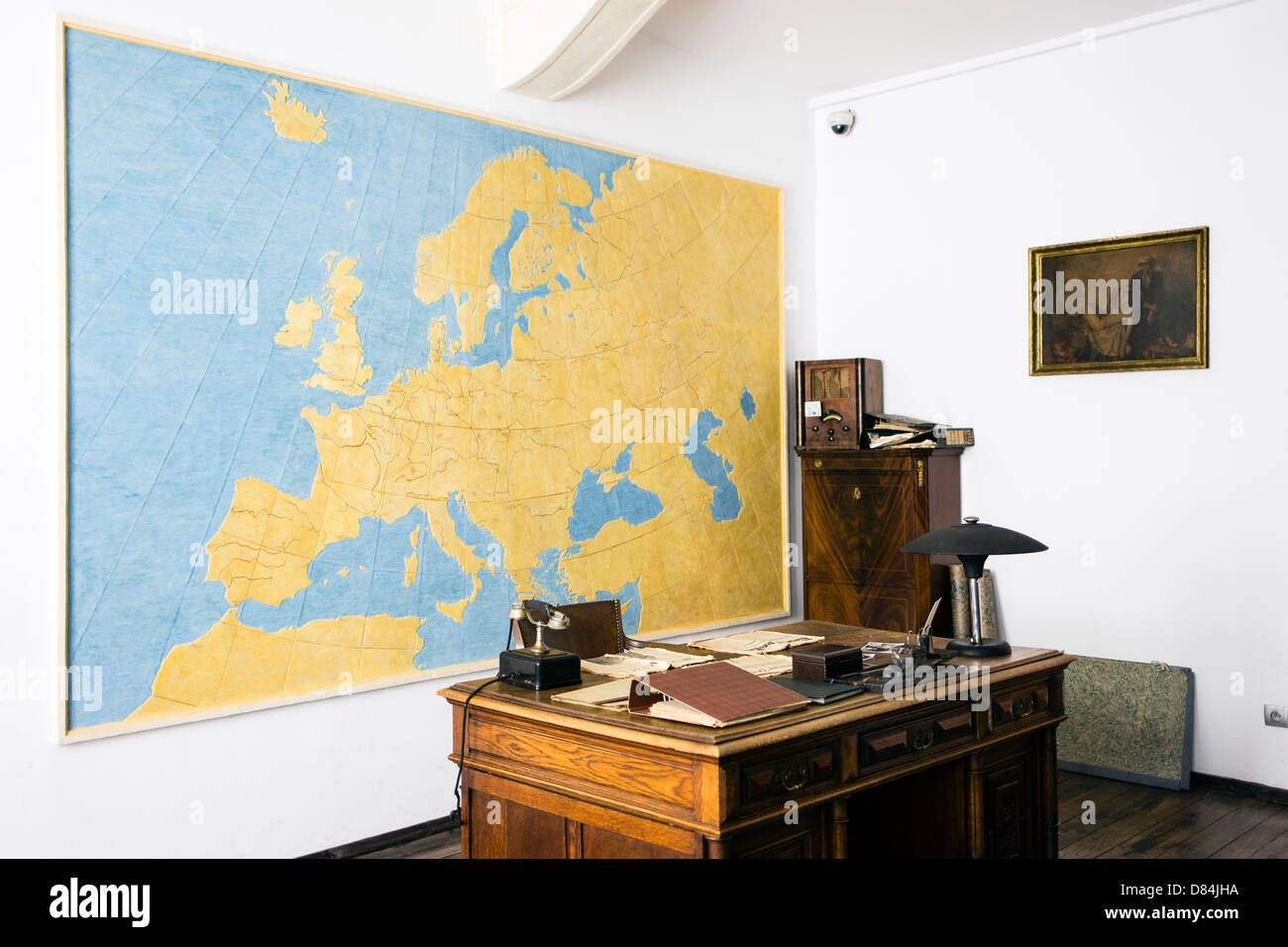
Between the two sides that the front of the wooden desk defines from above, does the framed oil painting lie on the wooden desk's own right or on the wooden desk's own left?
on the wooden desk's own left

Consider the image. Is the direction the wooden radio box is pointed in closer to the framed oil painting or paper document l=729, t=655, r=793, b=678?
the paper document

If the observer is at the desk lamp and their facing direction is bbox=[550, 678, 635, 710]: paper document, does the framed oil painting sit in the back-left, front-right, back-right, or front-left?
back-right

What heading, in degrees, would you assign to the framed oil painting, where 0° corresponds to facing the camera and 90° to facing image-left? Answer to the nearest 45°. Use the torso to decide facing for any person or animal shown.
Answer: approximately 45°

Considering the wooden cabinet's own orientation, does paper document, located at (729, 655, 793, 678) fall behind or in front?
in front

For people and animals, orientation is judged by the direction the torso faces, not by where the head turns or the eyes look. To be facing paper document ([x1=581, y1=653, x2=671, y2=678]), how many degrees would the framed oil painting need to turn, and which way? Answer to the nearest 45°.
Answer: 0° — it already faces it

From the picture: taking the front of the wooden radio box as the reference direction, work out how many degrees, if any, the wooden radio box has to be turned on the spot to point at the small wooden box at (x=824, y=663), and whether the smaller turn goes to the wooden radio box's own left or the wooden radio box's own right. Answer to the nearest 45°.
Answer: approximately 45° to the wooden radio box's own left

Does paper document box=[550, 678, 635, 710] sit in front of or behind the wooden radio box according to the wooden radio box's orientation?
in front
